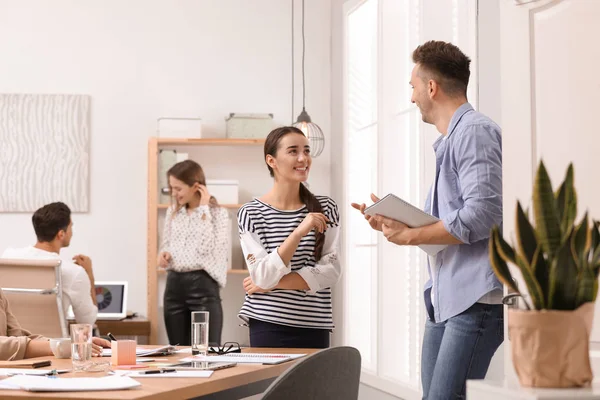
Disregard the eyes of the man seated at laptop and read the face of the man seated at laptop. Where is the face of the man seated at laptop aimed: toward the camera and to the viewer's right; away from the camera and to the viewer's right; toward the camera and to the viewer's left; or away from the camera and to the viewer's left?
away from the camera and to the viewer's right

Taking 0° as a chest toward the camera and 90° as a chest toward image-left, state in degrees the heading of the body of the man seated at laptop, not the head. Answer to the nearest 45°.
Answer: approximately 225°

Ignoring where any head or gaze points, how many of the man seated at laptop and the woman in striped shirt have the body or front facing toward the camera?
1

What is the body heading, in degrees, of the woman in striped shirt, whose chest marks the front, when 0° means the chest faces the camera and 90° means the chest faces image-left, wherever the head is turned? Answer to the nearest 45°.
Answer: approximately 0°

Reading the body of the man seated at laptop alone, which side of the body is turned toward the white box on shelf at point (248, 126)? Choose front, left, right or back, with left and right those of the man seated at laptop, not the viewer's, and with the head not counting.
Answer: front

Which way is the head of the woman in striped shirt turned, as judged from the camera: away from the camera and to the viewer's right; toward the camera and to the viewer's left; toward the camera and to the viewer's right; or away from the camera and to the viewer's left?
toward the camera and to the viewer's right

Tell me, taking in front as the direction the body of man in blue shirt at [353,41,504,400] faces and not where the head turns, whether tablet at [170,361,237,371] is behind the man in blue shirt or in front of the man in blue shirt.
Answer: in front

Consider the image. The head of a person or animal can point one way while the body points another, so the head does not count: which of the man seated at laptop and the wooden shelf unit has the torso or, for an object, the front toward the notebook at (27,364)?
the wooden shelf unit

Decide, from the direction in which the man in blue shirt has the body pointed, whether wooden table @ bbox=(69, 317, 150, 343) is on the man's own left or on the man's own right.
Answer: on the man's own right

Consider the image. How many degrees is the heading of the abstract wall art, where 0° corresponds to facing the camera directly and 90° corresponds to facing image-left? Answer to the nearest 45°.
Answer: approximately 0°
